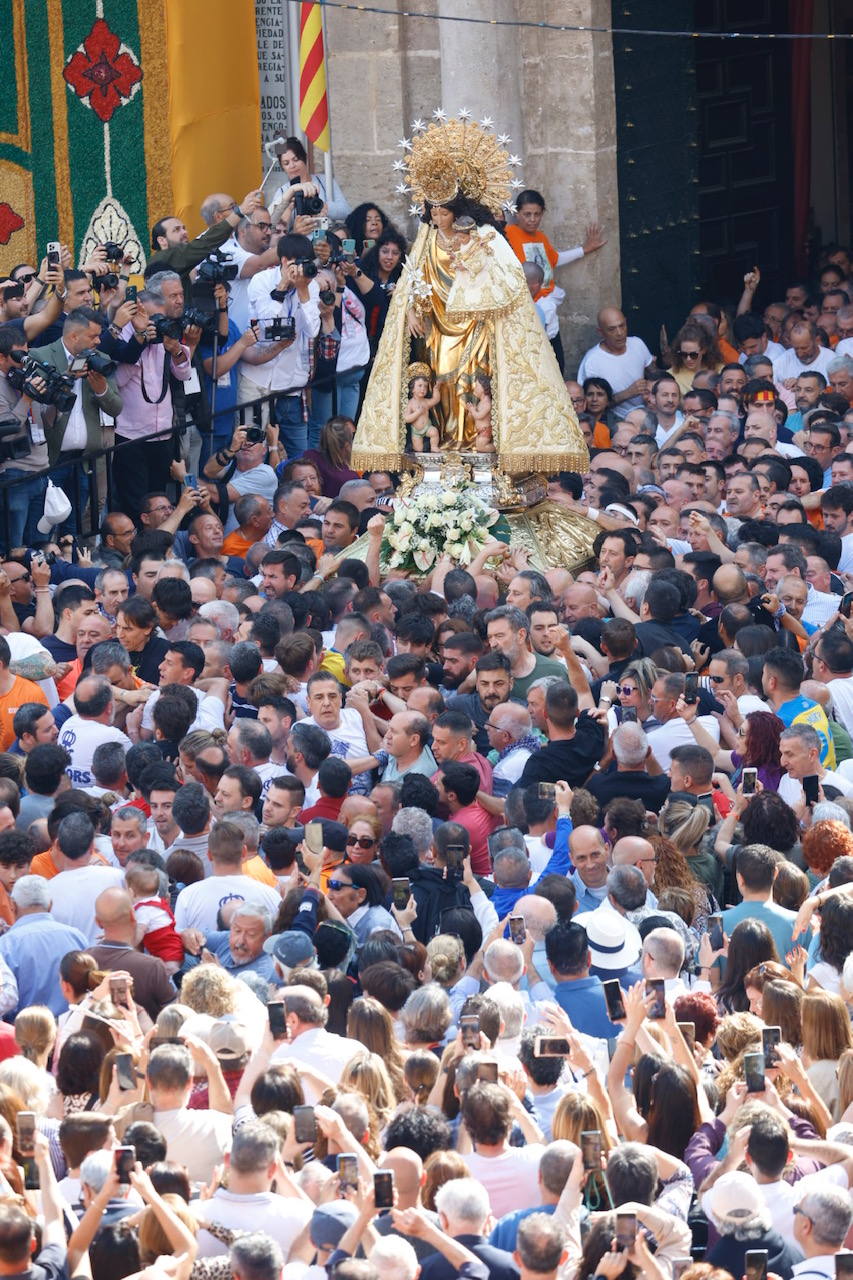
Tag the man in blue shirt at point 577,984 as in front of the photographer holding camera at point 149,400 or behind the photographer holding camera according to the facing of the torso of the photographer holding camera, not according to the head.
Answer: in front

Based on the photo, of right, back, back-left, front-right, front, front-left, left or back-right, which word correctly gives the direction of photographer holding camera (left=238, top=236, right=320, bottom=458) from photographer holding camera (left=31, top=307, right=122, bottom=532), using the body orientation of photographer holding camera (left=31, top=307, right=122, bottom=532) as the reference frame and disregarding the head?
left

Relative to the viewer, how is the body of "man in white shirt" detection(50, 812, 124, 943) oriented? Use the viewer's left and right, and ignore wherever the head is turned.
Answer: facing away from the viewer

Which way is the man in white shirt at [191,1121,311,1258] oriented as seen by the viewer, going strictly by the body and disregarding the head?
away from the camera

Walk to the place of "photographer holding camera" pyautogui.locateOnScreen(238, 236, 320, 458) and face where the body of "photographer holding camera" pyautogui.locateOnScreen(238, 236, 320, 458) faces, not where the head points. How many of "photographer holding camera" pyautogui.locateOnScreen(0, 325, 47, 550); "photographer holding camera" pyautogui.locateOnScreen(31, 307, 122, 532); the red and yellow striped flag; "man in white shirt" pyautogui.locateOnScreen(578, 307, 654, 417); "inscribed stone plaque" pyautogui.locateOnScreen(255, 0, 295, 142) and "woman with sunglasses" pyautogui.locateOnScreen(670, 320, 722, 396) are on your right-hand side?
2

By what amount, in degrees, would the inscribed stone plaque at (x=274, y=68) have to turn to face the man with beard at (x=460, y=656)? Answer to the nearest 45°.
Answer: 0° — it already faces them

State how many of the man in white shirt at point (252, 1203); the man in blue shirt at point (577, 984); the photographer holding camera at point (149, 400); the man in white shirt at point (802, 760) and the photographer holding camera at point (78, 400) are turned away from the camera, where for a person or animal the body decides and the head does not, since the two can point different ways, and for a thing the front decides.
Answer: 2

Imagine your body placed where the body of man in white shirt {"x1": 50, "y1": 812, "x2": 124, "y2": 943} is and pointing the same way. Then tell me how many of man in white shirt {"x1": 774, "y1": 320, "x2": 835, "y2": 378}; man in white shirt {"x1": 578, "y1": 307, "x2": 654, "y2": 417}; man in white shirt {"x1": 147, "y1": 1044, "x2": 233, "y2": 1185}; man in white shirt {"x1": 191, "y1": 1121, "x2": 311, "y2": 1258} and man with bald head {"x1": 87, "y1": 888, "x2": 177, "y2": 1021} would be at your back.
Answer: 3

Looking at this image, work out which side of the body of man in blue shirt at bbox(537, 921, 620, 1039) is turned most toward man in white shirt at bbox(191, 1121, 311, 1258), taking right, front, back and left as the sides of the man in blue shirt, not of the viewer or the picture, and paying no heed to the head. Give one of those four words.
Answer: back

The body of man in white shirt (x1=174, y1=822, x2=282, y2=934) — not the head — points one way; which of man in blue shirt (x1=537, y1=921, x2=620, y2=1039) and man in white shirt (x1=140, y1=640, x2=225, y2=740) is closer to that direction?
the man in white shirt

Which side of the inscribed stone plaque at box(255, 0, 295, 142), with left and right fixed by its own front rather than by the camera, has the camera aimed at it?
front

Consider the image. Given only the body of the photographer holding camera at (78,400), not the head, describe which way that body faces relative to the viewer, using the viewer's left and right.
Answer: facing the viewer and to the right of the viewer

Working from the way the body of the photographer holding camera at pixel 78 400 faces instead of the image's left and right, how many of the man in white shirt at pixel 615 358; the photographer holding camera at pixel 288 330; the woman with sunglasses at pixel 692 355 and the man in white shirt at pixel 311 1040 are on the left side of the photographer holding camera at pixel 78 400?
3

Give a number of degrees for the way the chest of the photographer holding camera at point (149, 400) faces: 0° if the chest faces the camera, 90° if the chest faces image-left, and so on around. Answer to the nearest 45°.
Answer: approximately 315°

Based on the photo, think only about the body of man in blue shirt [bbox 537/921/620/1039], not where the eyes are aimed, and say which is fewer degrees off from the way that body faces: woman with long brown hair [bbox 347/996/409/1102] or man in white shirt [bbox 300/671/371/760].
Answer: the man in white shirt

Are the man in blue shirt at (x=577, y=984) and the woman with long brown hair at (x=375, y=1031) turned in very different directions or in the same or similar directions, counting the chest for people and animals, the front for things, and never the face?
same or similar directions

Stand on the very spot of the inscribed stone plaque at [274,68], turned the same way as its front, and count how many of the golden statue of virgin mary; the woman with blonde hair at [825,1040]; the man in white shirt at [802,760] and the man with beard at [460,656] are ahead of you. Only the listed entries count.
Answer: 4

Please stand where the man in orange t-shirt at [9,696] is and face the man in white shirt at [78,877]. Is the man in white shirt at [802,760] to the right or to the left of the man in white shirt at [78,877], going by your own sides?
left

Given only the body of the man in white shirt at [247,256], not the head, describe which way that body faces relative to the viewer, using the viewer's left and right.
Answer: facing to the right of the viewer
